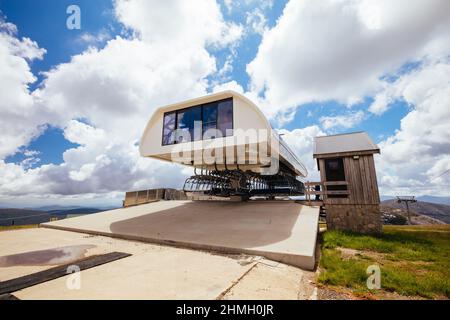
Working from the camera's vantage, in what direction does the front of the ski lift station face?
facing the viewer and to the left of the viewer
